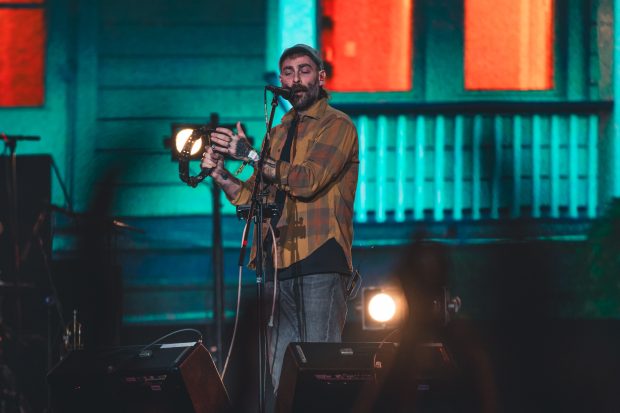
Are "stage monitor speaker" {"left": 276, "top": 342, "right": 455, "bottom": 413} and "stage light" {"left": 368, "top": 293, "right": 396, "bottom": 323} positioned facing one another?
yes

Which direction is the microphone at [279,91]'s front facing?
to the viewer's right

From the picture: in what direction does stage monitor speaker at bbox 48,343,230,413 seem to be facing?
away from the camera

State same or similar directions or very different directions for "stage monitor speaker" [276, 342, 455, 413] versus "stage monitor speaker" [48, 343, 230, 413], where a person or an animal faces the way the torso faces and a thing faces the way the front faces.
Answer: same or similar directions

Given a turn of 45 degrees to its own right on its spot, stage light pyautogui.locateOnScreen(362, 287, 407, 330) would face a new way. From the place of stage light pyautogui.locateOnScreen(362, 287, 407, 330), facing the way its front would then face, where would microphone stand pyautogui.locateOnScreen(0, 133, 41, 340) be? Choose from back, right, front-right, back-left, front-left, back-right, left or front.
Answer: front-right

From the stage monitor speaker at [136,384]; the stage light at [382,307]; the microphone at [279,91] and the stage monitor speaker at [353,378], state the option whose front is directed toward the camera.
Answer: the stage light

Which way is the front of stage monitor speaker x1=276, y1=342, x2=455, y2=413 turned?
away from the camera

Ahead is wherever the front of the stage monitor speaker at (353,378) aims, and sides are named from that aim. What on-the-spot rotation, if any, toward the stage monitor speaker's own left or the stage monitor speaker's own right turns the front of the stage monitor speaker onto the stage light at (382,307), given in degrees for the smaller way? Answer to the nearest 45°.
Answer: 0° — it already faces it

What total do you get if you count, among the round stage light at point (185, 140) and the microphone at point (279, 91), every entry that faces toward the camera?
1

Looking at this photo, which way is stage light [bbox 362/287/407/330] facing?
toward the camera

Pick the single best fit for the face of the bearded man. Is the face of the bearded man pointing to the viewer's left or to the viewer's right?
to the viewer's left
